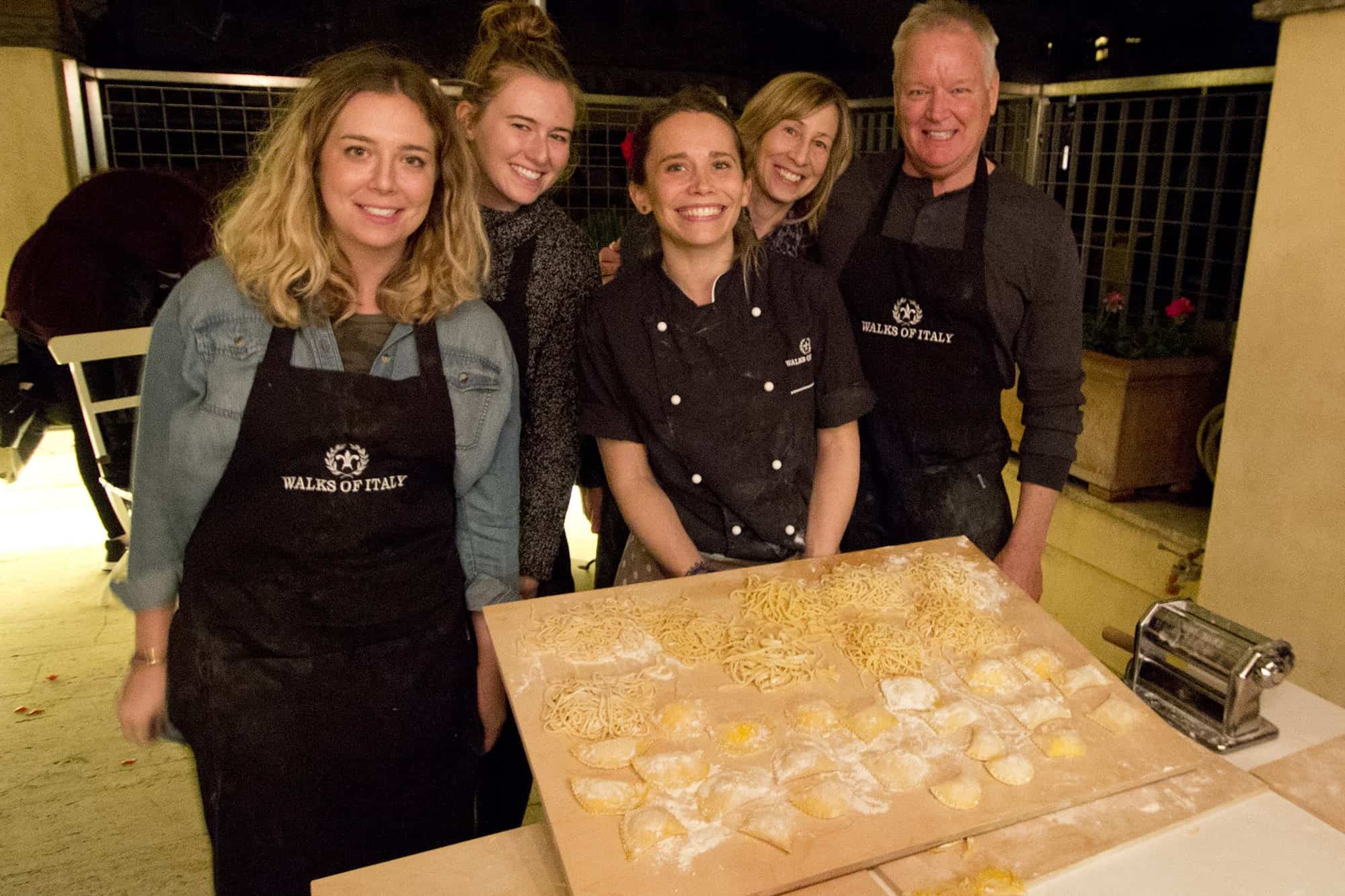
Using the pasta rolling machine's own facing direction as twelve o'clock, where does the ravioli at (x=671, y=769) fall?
The ravioli is roughly at 12 o'clock from the pasta rolling machine.

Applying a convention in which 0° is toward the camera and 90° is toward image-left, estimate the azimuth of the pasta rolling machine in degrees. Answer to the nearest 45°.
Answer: approximately 45°

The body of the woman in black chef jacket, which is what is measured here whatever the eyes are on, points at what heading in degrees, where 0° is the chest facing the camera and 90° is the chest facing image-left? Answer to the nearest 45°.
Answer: approximately 0°

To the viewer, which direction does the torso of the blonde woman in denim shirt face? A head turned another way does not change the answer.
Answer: toward the camera

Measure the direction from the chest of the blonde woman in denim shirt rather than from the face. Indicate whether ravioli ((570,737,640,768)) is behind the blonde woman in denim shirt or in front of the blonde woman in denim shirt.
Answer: in front

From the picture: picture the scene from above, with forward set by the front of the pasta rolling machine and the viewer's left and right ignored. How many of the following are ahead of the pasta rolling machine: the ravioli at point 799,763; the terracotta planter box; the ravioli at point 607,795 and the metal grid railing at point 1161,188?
2

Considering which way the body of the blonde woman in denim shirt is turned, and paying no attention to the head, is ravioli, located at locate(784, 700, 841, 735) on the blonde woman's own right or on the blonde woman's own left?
on the blonde woman's own left

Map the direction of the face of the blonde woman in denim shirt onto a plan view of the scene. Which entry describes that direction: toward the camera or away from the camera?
toward the camera

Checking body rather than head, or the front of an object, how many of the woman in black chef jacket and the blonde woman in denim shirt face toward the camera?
2

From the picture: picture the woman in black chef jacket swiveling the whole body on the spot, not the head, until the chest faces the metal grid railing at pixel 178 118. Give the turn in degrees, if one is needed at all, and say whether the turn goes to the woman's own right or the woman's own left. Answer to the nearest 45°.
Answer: approximately 135° to the woman's own right

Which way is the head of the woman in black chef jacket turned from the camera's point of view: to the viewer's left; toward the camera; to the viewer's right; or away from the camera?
toward the camera

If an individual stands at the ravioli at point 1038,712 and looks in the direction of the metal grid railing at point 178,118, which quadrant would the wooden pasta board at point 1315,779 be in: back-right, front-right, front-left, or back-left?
back-right
